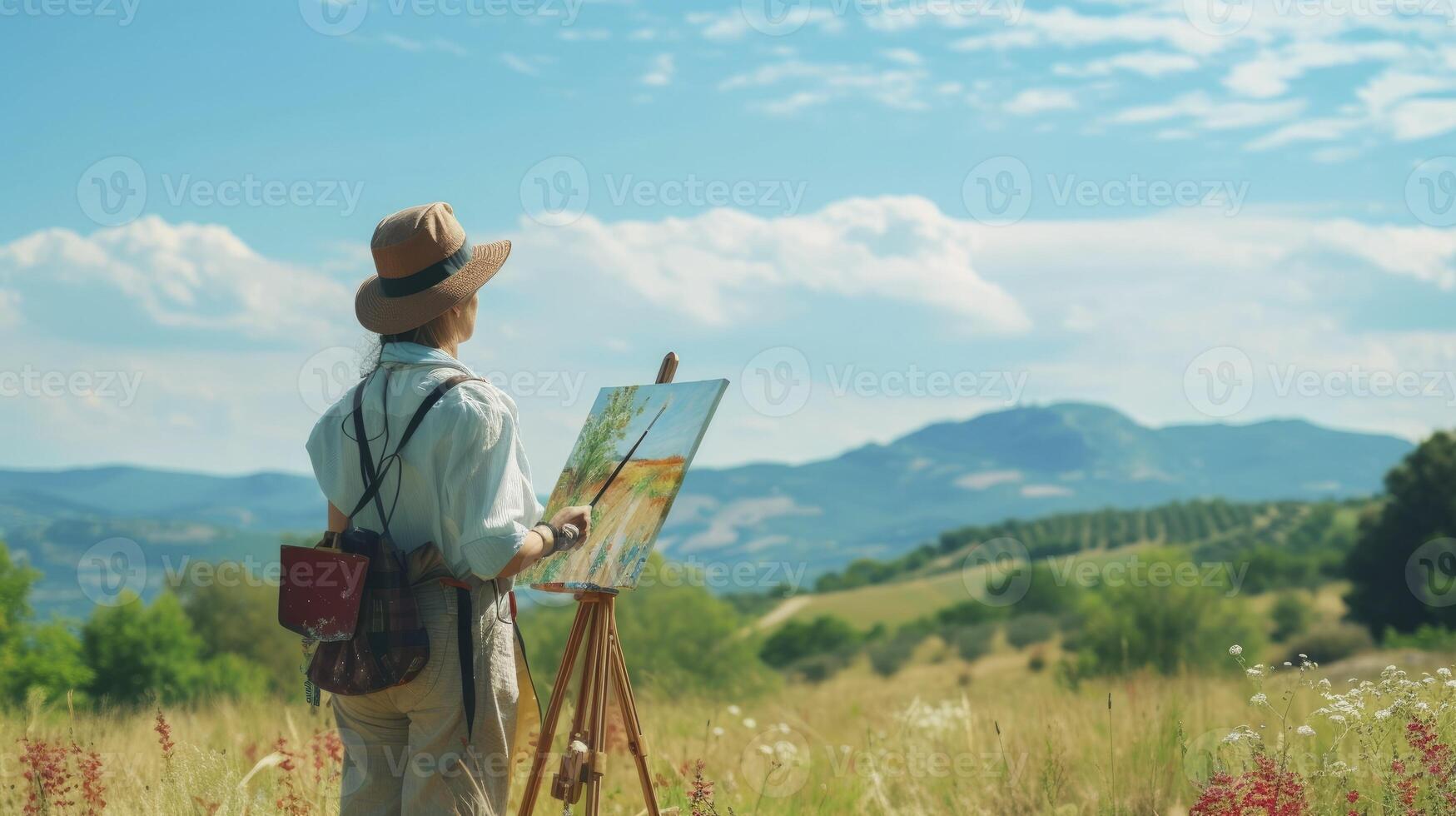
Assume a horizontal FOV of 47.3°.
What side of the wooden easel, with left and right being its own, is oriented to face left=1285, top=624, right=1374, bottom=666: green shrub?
back

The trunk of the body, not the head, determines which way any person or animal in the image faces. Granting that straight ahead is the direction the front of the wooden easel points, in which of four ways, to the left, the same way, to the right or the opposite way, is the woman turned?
the opposite way

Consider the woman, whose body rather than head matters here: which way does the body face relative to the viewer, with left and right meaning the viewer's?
facing away from the viewer and to the right of the viewer

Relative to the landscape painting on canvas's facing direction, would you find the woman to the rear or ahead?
ahead

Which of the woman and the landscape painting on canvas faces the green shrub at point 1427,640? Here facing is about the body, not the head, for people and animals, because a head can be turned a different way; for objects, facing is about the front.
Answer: the woman

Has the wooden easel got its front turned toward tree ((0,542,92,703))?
no

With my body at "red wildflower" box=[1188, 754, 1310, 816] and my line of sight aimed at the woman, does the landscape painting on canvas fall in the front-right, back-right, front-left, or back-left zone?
front-right

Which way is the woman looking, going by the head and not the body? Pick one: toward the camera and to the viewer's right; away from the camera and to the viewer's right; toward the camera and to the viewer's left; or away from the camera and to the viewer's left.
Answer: away from the camera and to the viewer's right

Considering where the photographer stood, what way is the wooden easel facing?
facing the viewer and to the left of the viewer

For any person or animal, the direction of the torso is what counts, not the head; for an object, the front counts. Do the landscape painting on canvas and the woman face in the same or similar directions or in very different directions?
very different directions

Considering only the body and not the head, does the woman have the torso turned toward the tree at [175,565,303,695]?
no

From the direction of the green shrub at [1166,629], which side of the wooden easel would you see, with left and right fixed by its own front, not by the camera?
back

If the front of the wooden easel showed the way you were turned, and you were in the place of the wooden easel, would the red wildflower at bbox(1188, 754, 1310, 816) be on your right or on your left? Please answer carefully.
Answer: on your left
